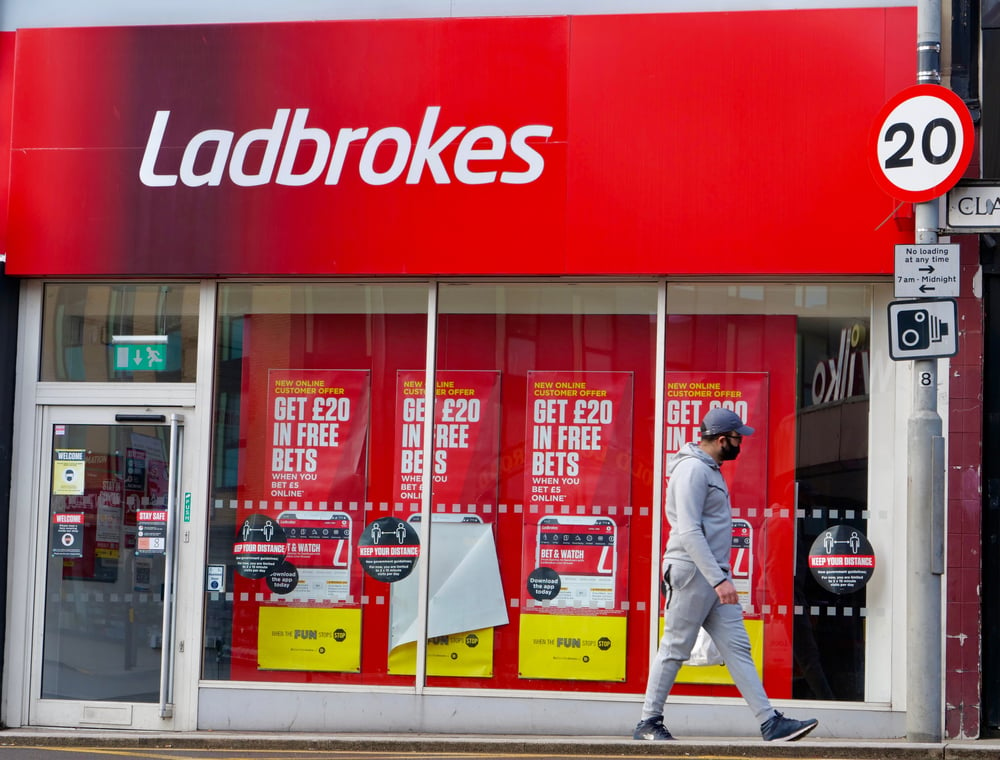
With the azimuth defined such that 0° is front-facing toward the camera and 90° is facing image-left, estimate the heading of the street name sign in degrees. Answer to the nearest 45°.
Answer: approximately 0°

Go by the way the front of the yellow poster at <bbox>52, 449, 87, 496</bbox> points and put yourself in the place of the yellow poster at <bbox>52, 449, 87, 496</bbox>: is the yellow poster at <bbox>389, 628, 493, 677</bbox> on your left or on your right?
on your left

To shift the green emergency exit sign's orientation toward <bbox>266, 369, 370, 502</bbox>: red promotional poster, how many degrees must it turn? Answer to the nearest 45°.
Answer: approximately 90° to its left

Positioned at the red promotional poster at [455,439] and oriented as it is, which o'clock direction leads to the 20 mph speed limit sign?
The 20 mph speed limit sign is roughly at 10 o'clock from the red promotional poster.

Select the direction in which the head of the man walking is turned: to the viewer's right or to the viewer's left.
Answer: to the viewer's right

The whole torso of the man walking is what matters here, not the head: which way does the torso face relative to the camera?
to the viewer's right

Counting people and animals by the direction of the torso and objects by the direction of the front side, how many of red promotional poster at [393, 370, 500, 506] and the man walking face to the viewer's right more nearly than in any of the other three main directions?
1

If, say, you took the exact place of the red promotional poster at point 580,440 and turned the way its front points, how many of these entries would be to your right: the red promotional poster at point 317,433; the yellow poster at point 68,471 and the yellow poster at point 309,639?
3
